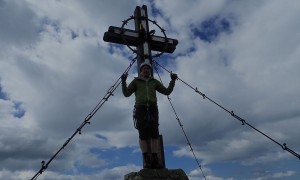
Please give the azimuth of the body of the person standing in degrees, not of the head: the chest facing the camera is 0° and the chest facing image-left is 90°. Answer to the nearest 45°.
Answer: approximately 0°
